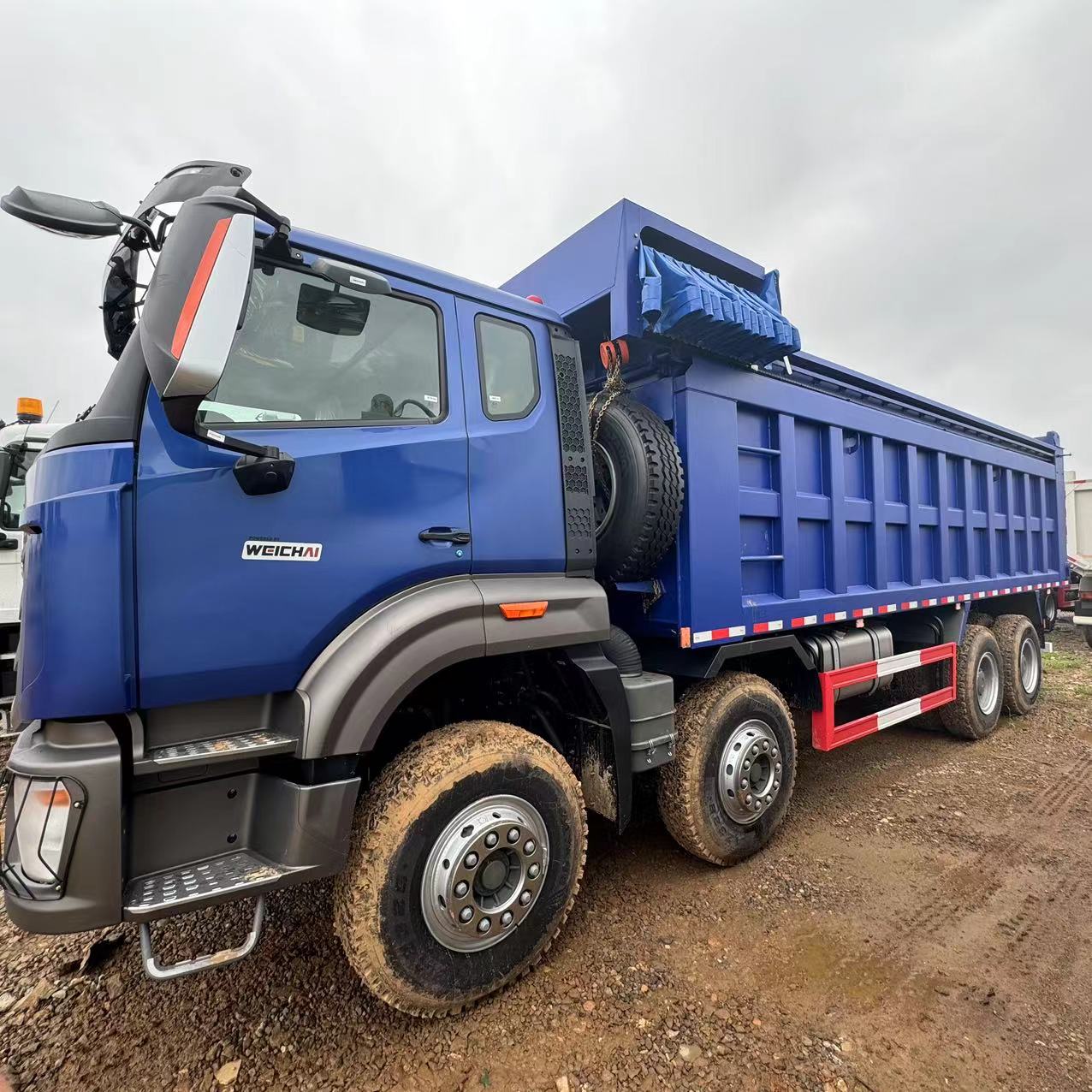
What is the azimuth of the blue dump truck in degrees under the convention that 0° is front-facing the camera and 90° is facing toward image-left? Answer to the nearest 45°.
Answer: approximately 45°

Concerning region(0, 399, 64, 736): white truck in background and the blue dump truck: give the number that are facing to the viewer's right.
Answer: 0

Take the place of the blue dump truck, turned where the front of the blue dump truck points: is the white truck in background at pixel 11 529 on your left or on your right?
on your right

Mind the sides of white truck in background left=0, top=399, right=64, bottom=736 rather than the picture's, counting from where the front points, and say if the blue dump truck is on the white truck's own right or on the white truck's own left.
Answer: on the white truck's own left

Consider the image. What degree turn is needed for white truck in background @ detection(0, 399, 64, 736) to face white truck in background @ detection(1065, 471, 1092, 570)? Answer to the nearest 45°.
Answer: approximately 135° to its left

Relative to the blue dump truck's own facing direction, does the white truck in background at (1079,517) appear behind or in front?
behind

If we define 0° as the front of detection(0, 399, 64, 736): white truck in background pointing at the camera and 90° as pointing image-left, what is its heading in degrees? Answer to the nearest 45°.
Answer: approximately 45°
